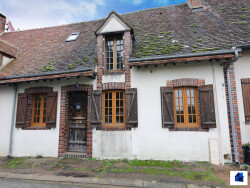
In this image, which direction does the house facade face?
toward the camera
